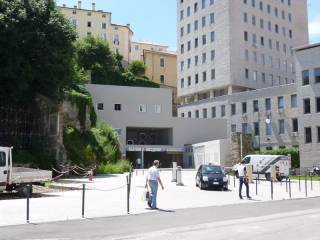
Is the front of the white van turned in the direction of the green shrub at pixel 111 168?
yes

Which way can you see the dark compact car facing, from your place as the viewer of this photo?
facing the viewer and to the right of the viewer

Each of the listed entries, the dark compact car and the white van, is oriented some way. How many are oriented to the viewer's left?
1

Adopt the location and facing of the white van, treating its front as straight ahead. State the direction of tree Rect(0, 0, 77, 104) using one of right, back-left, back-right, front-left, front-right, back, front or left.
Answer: front-left

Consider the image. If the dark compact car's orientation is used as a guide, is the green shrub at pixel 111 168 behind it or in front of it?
behind

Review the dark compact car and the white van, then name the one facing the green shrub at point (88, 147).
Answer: the white van

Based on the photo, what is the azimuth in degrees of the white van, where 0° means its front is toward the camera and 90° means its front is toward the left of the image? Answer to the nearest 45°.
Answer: approximately 90°

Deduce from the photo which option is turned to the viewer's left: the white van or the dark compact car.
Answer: the white van

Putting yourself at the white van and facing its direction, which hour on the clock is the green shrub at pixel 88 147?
The green shrub is roughly at 12 o'clock from the white van.

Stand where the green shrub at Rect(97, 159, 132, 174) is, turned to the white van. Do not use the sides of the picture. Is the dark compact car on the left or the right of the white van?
right

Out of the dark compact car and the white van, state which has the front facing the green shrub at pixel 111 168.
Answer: the white van

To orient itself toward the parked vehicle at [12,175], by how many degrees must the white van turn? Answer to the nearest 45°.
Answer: approximately 45° to its left

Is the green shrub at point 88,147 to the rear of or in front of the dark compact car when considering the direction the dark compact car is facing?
to the rear

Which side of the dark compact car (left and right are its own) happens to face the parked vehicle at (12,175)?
right
